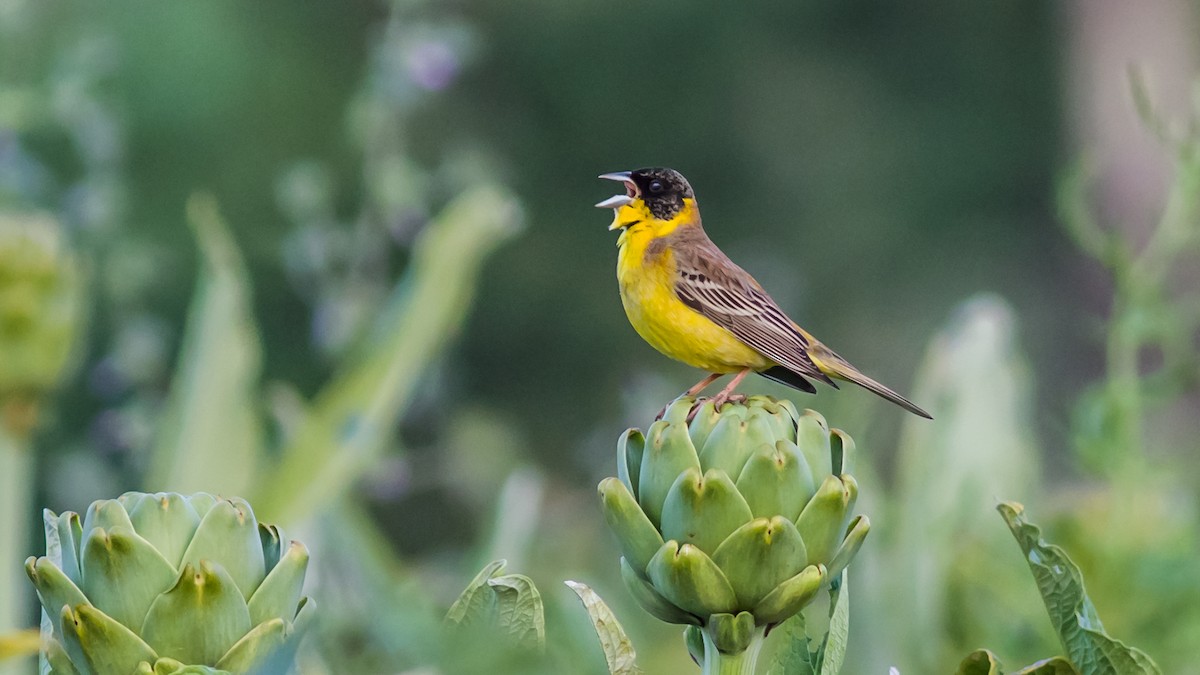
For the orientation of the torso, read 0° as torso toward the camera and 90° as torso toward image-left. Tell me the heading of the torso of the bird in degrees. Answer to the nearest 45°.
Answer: approximately 90°

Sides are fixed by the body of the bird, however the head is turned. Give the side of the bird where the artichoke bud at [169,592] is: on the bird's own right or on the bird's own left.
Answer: on the bird's own left

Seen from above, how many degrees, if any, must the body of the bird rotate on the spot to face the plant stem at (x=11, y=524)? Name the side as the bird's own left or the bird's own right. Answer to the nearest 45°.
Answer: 0° — it already faces it
